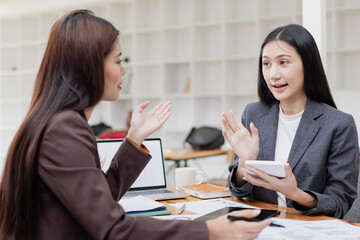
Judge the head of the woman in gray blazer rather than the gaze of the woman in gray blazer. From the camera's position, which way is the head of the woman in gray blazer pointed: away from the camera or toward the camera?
toward the camera

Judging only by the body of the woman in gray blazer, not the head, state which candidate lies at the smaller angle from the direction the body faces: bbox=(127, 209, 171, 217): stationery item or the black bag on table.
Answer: the stationery item

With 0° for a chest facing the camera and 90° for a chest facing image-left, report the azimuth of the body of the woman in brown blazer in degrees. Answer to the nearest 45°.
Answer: approximately 270°

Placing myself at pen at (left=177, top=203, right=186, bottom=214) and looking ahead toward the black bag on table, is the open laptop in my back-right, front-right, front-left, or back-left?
front-left

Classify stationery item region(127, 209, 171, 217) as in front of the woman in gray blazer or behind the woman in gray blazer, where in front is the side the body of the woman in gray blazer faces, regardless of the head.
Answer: in front

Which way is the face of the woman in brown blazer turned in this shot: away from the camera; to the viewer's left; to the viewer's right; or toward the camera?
to the viewer's right

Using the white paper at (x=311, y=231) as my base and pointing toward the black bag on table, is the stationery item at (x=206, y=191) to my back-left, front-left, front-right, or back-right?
front-left

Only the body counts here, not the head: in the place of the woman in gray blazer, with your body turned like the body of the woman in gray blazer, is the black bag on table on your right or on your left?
on your right

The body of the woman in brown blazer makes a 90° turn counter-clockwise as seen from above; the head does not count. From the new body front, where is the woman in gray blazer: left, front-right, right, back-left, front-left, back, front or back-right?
front-right

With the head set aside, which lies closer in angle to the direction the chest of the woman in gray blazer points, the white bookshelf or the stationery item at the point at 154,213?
the stationery item
